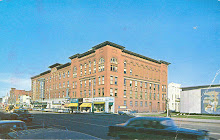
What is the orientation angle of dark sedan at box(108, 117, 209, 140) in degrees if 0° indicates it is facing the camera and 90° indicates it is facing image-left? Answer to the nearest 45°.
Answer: approximately 270°
